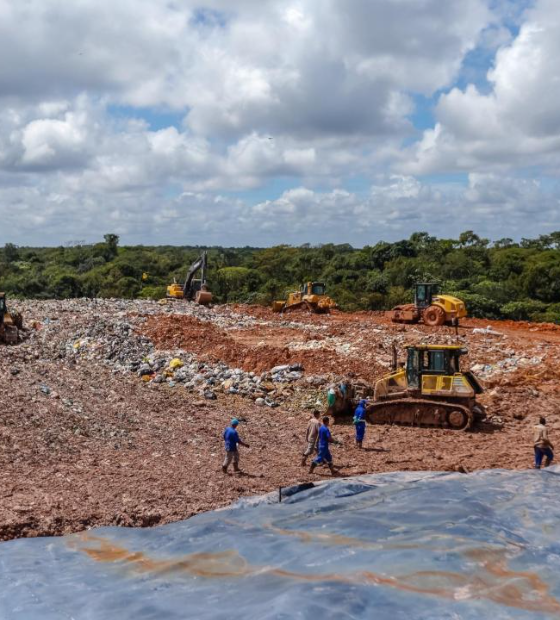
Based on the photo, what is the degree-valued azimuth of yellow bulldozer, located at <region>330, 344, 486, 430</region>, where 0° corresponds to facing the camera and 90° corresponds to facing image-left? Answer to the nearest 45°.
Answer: approximately 90°

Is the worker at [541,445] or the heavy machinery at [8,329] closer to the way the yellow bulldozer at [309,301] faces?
the heavy machinery

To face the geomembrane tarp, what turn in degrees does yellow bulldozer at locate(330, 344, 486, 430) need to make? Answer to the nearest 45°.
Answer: approximately 90° to its left

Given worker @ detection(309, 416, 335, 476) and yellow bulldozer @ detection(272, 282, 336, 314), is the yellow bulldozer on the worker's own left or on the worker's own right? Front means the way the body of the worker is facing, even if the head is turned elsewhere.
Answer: on the worker's own left

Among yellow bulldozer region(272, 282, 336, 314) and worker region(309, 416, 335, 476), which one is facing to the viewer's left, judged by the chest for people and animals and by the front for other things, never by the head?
the yellow bulldozer

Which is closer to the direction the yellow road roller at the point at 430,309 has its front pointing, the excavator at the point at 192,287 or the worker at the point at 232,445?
the excavator

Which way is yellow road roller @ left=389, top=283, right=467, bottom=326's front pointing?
to the viewer's left

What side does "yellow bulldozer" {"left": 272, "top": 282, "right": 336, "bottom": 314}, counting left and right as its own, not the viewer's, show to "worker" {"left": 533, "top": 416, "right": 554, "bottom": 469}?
left

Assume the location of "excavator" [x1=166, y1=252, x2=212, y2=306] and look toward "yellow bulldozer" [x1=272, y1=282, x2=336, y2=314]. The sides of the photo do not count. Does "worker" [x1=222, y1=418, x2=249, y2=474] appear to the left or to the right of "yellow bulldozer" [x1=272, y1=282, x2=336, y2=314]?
right

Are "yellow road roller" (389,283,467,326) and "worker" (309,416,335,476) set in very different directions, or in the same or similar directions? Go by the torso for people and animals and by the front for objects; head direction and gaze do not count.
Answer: very different directions
